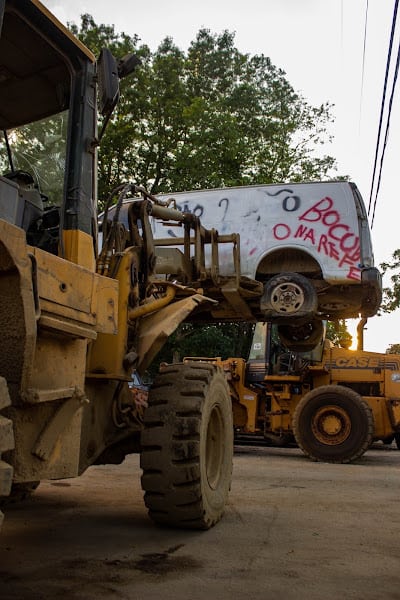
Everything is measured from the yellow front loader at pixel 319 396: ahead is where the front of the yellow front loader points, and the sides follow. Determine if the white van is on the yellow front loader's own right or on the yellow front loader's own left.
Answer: on the yellow front loader's own left

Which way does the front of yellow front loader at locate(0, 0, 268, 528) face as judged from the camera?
facing away from the viewer and to the right of the viewer

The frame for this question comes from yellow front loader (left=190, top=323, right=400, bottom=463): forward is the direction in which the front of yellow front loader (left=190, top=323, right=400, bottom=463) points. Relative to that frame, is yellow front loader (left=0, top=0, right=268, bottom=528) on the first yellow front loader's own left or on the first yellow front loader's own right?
on the first yellow front loader's own left

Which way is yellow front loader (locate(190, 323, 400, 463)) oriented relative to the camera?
to the viewer's left

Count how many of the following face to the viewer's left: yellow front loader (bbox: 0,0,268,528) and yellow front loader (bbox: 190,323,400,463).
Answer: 1
